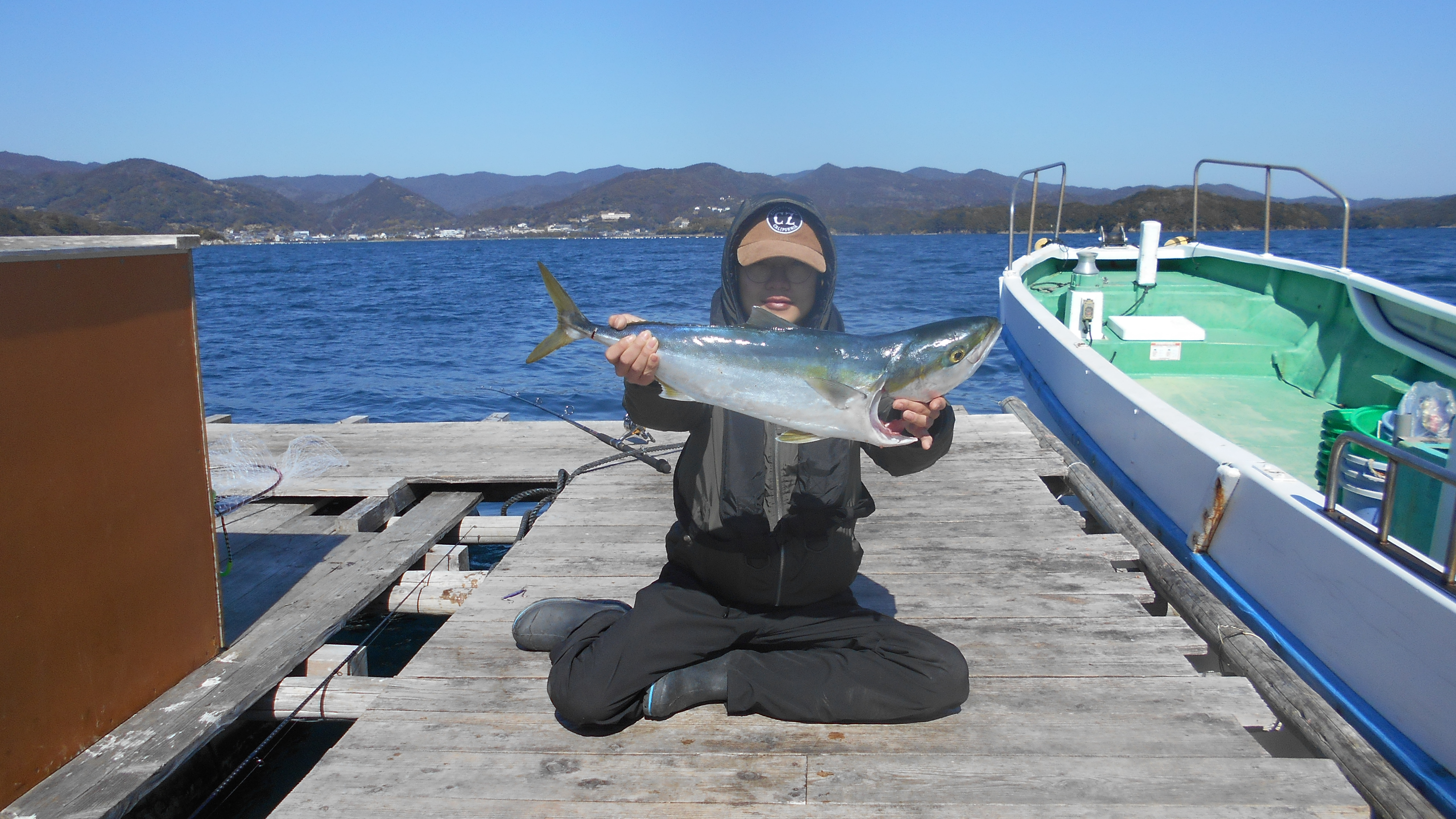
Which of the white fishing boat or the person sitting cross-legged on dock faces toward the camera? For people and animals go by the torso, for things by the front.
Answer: the person sitting cross-legged on dock

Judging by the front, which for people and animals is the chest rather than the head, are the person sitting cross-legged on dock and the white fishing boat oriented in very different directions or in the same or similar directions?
very different directions

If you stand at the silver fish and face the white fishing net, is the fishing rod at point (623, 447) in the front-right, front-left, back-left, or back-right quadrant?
front-right

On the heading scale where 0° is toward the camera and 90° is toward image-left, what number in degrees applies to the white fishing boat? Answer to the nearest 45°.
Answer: approximately 135°

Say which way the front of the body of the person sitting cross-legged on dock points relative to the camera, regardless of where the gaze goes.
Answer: toward the camera

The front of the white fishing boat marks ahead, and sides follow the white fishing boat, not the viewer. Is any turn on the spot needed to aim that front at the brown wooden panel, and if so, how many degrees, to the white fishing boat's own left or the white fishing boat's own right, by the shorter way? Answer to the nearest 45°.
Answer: approximately 90° to the white fishing boat's own left

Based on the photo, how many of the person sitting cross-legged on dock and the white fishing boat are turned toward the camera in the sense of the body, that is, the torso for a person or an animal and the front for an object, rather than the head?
1
